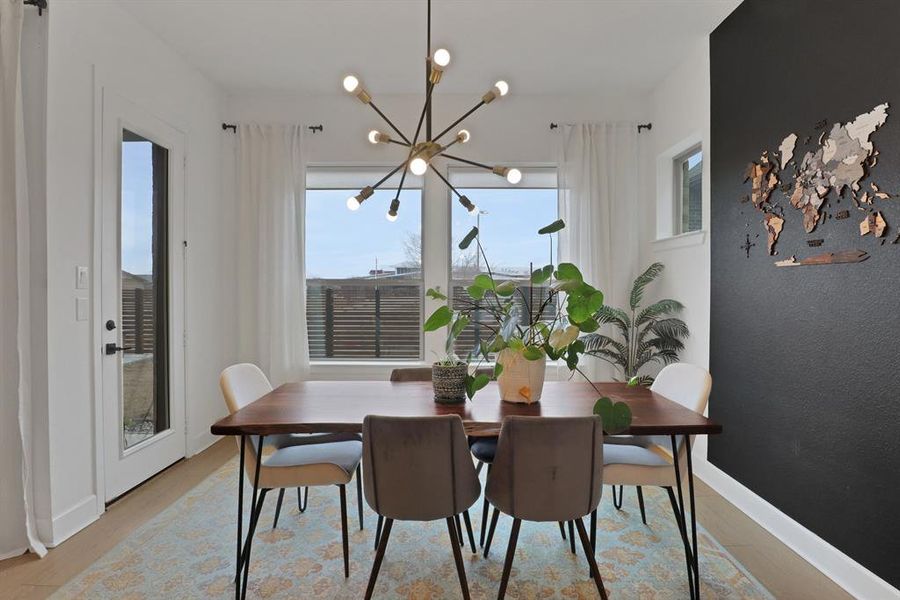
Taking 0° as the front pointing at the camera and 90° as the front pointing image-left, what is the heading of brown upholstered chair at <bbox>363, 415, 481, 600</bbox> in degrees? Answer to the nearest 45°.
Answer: approximately 180°

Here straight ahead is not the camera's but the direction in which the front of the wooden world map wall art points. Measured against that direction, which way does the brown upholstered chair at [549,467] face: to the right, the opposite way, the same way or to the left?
to the right

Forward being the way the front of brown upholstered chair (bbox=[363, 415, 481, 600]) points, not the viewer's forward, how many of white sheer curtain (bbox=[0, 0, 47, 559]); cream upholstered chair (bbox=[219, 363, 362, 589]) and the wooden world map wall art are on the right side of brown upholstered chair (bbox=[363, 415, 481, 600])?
1

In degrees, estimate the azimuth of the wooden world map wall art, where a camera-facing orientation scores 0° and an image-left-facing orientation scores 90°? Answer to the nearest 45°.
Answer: approximately 45°

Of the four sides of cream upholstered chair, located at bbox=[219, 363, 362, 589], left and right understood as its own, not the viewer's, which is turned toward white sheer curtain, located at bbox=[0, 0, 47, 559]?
back

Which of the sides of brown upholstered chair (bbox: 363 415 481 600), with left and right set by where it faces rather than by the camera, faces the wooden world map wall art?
right

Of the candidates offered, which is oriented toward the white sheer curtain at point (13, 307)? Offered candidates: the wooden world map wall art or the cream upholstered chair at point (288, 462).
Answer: the wooden world map wall art

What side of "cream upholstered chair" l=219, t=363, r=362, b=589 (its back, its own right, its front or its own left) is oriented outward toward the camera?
right

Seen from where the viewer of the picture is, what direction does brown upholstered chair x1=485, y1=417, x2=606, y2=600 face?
facing away from the viewer

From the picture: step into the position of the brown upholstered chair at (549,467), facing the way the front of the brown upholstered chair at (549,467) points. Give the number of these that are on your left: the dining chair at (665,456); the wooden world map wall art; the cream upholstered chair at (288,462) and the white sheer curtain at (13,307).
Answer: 2

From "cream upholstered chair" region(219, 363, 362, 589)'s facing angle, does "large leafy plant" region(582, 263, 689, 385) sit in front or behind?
in front

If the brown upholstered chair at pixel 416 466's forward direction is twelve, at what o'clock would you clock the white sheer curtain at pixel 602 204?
The white sheer curtain is roughly at 1 o'clock from the brown upholstered chair.

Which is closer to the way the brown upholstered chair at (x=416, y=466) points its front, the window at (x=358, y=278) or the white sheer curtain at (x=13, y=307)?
the window

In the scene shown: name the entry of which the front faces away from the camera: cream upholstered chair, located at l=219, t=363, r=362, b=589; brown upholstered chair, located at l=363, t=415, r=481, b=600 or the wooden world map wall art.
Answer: the brown upholstered chair

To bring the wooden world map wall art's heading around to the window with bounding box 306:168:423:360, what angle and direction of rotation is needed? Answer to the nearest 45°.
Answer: approximately 45° to its right
